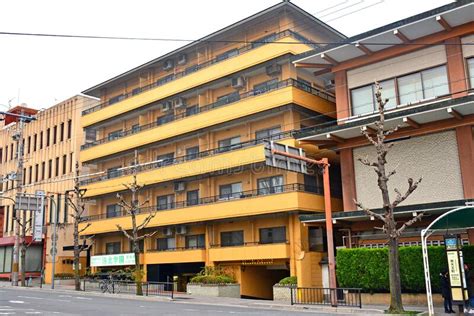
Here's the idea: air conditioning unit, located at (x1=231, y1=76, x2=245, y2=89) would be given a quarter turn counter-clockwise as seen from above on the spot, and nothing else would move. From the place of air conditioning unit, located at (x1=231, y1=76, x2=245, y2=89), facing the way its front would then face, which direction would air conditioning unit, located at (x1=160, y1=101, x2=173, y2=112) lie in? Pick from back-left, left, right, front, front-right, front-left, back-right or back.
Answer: back

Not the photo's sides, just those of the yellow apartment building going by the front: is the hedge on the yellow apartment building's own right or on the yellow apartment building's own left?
on the yellow apartment building's own left

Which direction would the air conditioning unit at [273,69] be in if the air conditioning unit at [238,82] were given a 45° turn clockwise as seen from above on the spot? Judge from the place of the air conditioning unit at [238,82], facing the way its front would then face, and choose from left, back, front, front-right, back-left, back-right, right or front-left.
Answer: back-left

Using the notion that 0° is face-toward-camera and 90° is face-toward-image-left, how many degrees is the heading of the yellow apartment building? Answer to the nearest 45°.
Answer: approximately 45°

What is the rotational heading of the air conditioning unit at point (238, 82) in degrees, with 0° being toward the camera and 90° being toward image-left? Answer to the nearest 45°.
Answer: approximately 45°

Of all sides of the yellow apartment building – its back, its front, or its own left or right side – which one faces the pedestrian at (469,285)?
left

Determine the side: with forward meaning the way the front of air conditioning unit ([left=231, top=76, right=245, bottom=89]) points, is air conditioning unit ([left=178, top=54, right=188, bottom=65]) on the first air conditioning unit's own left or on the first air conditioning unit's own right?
on the first air conditioning unit's own right
